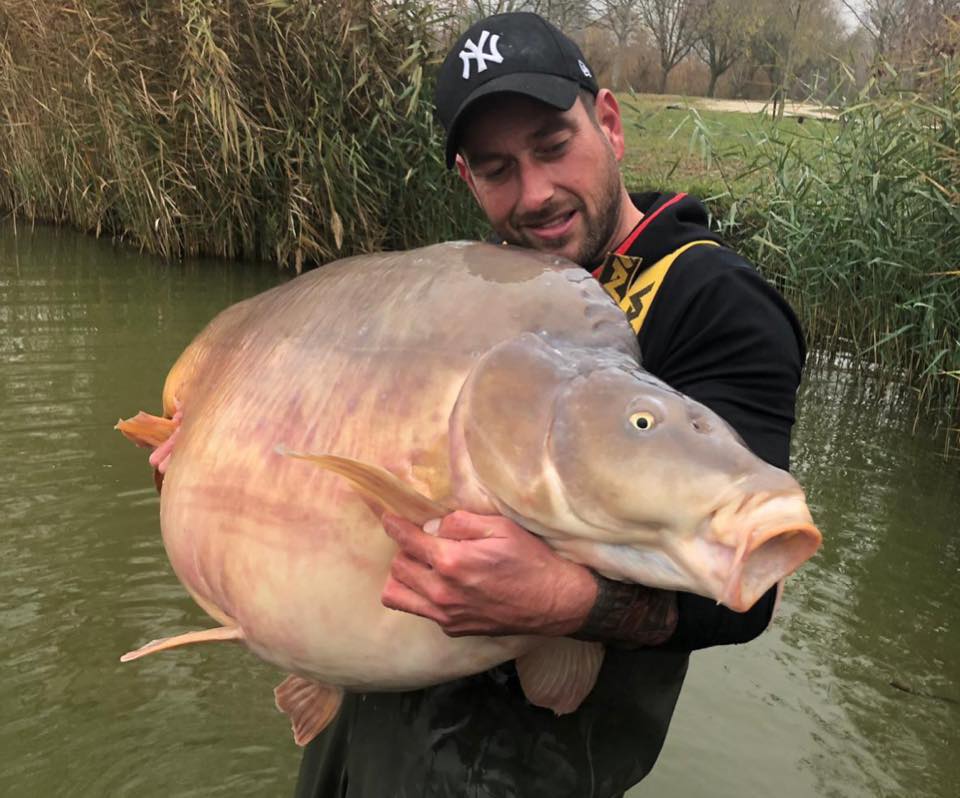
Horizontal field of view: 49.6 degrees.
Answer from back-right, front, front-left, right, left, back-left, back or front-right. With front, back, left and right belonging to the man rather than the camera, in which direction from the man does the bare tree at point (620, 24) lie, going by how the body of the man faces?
back-right

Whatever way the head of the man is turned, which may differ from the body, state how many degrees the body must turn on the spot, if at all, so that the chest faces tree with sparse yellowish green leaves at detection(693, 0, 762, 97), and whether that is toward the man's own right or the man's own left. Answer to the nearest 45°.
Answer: approximately 135° to the man's own right

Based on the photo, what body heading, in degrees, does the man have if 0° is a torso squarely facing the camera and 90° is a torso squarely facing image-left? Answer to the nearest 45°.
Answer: approximately 45°

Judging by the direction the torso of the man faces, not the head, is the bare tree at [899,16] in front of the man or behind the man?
behind

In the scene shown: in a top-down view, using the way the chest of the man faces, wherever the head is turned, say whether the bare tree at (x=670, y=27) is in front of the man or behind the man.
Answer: behind
